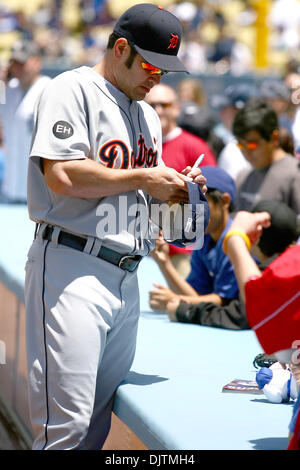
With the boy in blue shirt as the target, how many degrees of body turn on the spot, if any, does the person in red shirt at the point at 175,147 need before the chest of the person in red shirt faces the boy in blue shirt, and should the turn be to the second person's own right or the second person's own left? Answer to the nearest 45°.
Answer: approximately 45° to the second person's own left

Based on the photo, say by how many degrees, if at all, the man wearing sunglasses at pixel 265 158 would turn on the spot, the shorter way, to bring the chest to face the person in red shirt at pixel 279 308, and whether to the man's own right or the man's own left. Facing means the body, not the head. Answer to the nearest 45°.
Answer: approximately 45° to the man's own left

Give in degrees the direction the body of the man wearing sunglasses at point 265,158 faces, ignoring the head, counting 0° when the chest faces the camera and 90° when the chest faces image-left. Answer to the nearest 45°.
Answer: approximately 45°

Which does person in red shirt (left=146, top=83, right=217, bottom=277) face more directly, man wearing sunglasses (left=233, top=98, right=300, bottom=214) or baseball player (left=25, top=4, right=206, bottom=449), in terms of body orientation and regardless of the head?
the baseball player

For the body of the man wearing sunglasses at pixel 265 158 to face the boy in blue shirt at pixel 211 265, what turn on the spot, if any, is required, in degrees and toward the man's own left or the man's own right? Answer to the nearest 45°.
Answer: approximately 45° to the man's own left

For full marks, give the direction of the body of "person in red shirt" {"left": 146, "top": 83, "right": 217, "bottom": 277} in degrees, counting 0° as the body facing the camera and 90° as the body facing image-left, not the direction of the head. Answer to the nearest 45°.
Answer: approximately 45°

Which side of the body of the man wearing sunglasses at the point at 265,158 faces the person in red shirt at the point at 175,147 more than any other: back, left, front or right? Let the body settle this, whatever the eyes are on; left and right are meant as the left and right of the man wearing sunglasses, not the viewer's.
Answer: right

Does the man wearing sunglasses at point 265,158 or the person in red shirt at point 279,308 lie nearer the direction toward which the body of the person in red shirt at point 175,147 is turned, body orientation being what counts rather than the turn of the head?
the person in red shirt

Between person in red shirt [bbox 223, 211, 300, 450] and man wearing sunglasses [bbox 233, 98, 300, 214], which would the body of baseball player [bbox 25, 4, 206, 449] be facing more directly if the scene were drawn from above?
the person in red shirt

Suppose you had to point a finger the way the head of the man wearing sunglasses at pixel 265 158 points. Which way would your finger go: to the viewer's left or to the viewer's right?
to the viewer's left
